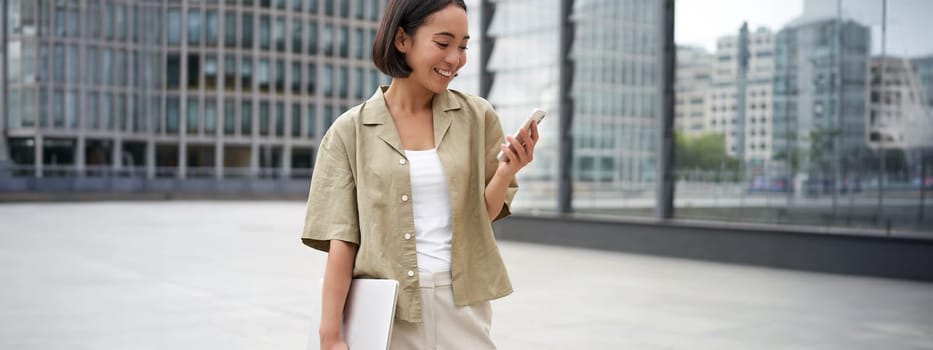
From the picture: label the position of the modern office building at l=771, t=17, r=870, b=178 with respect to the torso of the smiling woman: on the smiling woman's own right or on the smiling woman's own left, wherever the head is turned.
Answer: on the smiling woman's own left

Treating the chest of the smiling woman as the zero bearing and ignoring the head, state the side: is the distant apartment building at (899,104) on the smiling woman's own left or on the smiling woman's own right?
on the smiling woman's own left

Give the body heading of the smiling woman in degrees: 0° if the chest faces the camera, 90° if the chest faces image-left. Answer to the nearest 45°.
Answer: approximately 315°

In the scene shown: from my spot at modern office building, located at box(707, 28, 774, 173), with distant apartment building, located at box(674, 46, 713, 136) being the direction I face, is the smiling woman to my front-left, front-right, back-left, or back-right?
back-left

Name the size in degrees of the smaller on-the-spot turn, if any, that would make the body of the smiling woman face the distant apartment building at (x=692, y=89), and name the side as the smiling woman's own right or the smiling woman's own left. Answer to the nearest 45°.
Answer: approximately 135° to the smiling woman's own left

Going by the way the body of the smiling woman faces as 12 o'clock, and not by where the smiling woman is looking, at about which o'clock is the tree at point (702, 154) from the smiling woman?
The tree is roughly at 8 o'clock from the smiling woman.
